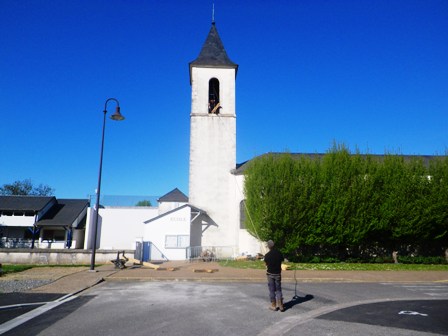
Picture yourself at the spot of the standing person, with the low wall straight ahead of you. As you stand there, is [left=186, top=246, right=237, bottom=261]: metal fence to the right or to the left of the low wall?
right

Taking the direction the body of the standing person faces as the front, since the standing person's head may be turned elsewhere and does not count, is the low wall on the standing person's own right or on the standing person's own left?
on the standing person's own left

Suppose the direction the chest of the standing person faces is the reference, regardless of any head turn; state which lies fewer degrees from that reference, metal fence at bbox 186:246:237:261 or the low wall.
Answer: the metal fence

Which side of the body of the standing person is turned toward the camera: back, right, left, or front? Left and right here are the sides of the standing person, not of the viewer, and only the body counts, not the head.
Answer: back
